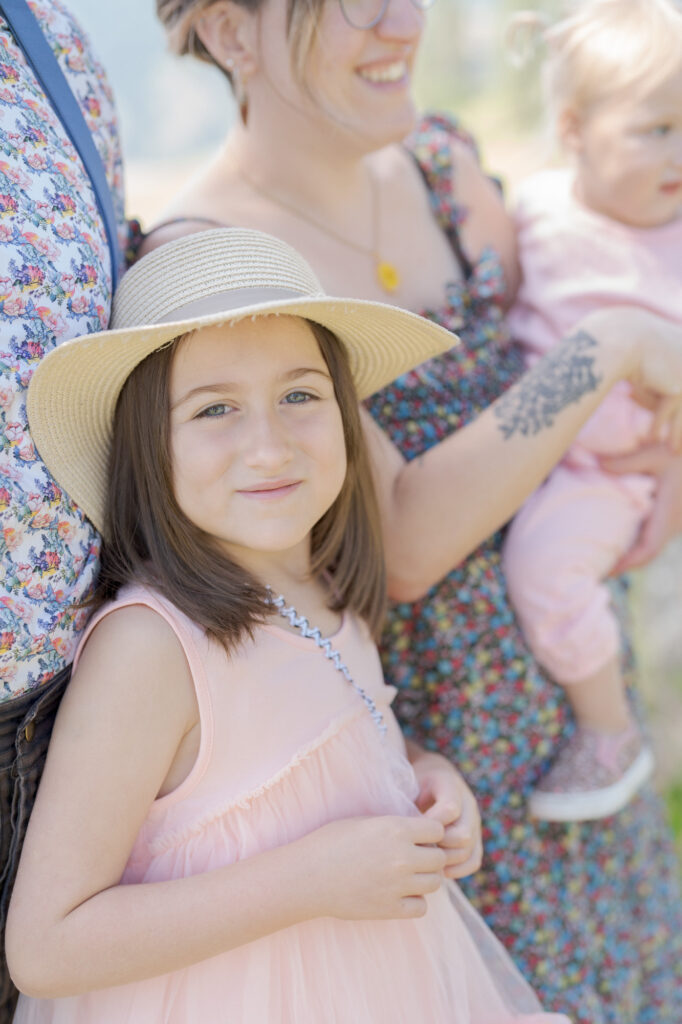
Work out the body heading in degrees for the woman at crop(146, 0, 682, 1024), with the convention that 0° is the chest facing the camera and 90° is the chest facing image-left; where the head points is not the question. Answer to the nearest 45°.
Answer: approximately 315°

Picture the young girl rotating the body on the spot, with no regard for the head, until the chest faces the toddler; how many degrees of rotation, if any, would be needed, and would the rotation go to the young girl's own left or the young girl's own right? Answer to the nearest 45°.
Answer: approximately 90° to the young girl's own left

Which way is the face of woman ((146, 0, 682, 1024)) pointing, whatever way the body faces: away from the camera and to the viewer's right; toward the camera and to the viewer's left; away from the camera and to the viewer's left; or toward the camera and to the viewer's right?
toward the camera and to the viewer's right

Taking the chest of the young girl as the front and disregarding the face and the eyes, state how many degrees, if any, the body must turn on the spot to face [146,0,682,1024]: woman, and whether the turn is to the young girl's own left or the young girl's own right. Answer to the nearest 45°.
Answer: approximately 90° to the young girl's own left

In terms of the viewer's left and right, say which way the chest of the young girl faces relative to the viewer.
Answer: facing the viewer and to the right of the viewer
